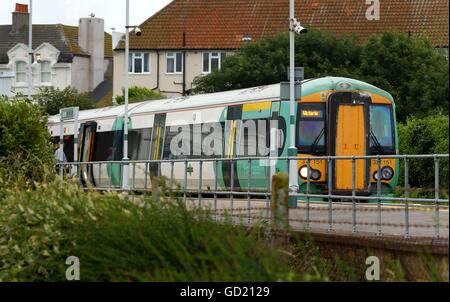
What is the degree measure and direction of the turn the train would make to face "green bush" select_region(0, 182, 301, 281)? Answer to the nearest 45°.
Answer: approximately 45° to its right

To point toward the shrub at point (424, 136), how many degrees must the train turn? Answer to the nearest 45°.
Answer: approximately 90° to its left

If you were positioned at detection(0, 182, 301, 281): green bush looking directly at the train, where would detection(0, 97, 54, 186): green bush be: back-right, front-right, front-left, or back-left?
front-left

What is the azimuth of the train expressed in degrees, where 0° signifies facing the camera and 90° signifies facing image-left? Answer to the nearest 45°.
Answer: approximately 315°

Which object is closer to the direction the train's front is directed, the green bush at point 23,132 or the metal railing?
the metal railing

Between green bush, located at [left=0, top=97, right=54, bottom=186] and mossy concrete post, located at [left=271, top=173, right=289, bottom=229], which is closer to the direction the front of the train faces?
the mossy concrete post

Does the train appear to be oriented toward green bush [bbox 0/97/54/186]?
no

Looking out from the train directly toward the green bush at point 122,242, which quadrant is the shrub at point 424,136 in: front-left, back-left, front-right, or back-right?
back-left
